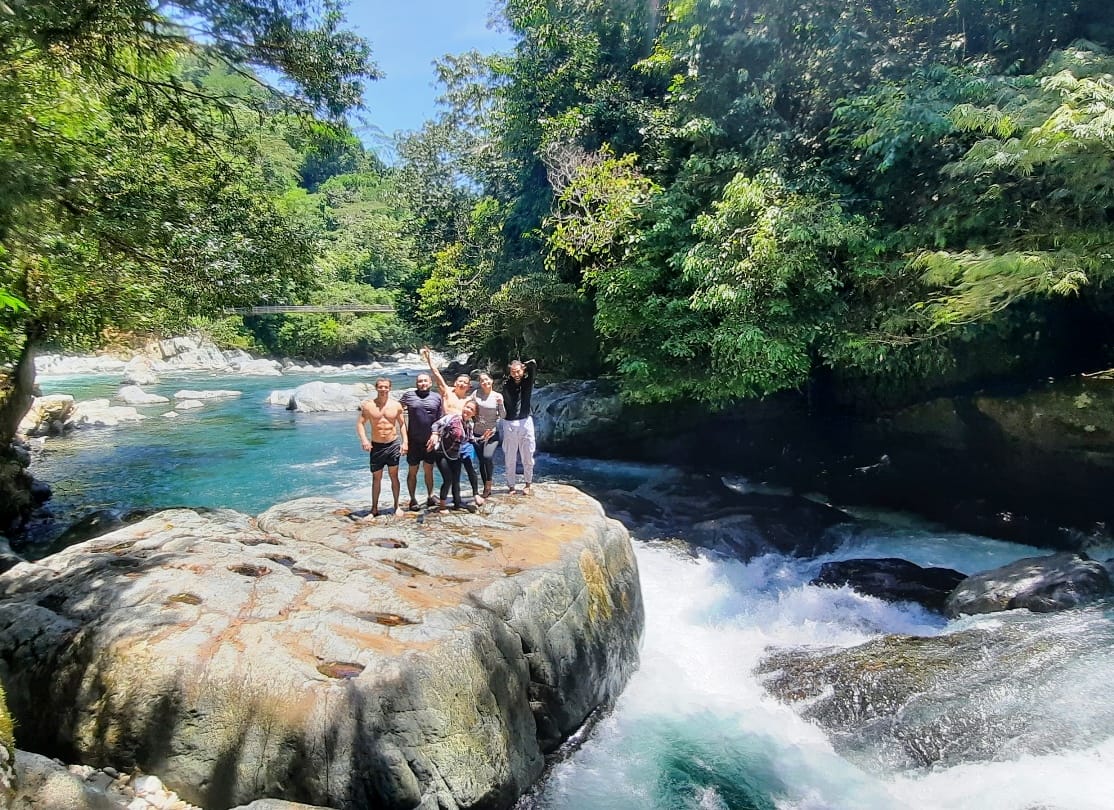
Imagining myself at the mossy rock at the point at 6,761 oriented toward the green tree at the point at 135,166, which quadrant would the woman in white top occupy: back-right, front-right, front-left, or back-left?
front-right

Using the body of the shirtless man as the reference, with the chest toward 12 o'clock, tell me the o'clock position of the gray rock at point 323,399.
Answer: The gray rock is roughly at 6 o'clock from the shirtless man.

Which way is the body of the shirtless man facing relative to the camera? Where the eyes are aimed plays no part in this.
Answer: toward the camera

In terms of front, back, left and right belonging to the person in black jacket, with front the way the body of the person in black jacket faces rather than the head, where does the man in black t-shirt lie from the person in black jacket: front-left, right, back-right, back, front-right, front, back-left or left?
front-right

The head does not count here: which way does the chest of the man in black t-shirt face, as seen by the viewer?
toward the camera

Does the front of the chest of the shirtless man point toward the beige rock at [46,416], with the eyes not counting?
no

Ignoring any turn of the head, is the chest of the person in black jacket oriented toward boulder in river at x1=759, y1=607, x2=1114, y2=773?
no

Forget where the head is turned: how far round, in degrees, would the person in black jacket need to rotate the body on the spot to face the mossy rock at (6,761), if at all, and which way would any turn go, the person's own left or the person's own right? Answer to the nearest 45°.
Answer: approximately 45° to the person's own right

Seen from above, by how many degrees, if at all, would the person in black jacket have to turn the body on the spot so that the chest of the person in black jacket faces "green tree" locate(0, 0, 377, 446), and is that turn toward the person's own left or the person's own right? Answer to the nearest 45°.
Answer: approximately 90° to the person's own right

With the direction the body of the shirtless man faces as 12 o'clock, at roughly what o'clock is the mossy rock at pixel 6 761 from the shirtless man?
The mossy rock is roughly at 1 o'clock from the shirtless man.

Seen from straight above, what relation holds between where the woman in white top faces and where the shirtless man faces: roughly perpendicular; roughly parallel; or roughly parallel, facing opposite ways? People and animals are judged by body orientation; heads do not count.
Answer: roughly parallel

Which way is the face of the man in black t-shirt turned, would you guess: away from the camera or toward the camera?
toward the camera

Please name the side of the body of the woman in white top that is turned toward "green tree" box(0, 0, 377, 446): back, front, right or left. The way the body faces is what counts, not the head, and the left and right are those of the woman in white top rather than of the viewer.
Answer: right

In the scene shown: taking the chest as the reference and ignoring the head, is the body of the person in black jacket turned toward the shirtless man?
no

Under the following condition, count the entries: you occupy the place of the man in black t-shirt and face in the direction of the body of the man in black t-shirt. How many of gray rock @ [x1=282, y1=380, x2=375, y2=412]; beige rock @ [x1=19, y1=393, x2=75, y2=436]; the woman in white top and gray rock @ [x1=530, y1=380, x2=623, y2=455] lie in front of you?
0

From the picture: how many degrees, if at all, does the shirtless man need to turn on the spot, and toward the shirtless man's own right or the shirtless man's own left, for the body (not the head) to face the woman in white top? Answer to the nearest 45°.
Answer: approximately 90° to the shirtless man's own left

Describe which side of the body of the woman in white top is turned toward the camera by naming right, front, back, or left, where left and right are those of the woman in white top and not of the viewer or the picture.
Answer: front

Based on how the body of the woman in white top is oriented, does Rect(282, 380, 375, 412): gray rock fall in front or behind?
behind
